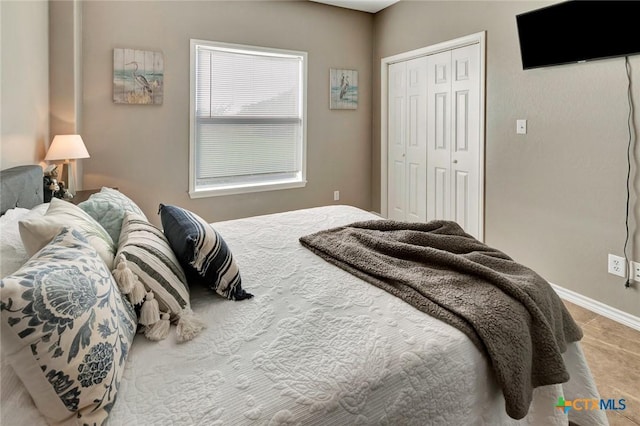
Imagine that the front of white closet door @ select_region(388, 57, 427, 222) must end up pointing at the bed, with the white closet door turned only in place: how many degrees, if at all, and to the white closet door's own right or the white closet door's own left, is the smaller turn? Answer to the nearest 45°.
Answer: approximately 45° to the white closet door's own left

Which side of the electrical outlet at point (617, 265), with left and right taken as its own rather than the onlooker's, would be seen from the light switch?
right

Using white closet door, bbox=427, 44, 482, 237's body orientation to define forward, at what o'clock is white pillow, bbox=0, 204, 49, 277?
The white pillow is roughly at 11 o'clock from the white closet door.
